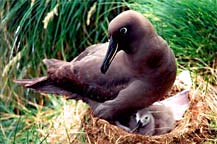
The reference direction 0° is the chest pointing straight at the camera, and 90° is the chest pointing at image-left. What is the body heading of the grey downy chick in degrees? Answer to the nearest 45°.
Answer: approximately 45°
